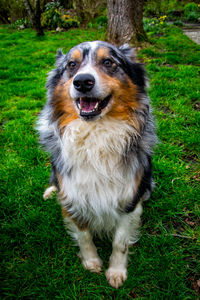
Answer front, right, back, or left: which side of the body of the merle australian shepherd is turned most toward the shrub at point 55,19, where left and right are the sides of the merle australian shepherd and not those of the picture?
back

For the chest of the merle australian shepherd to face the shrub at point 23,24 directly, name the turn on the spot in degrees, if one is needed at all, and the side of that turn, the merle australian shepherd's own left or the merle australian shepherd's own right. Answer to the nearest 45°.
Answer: approximately 180°

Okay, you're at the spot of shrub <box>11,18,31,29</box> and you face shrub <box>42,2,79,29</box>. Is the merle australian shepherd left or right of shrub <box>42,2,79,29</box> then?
right

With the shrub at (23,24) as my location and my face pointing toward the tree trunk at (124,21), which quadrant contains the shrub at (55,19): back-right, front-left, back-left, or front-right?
front-left

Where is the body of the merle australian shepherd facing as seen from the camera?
toward the camera

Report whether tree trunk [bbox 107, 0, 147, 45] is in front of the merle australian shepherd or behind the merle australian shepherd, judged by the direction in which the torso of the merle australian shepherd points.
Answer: behind
